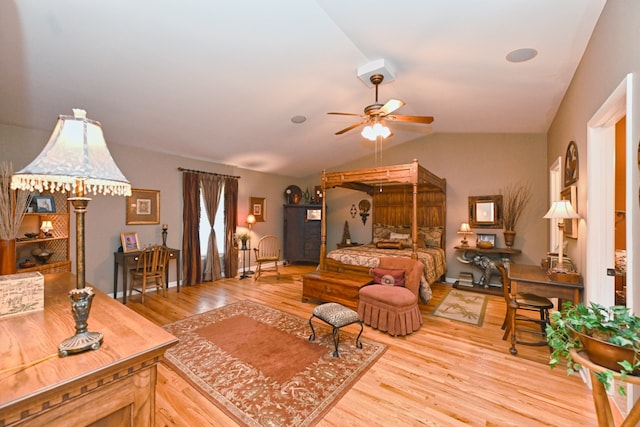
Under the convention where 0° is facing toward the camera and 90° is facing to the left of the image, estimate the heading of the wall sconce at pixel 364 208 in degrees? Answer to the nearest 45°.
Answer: approximately 0°

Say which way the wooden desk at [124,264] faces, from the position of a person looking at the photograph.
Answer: facing the viewer and to the right of the viewer

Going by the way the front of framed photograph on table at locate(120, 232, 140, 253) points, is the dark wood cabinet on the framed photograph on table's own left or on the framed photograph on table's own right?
on the framed photograph on table's own left

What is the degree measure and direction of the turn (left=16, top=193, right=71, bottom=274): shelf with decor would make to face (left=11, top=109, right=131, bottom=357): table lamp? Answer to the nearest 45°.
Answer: approximately 45° to its right

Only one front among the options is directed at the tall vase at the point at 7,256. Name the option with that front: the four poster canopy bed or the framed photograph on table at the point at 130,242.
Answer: the four poster canopy bed

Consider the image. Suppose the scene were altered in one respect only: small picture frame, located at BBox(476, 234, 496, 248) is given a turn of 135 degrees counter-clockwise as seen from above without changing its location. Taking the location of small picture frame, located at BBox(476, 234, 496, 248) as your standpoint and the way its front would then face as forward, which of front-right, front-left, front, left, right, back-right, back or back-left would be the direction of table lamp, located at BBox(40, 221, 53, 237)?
back

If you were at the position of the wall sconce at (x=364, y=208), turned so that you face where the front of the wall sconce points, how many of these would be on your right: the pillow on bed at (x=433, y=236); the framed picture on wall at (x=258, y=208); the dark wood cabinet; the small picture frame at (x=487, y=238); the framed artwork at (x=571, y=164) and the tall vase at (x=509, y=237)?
2

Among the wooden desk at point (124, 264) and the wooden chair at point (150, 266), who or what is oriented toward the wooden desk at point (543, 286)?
the wooden desk at point (124, 264)

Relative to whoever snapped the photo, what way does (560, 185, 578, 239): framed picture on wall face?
facing to the left of the viewer

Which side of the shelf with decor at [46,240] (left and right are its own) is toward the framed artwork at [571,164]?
front

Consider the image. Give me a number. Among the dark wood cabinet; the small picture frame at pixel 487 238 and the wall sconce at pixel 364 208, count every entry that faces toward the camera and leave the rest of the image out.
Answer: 3

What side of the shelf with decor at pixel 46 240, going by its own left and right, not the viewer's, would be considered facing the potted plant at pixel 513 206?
front

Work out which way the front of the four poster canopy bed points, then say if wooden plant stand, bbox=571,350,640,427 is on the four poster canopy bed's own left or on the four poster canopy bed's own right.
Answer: on the four poster canopy bed's own left

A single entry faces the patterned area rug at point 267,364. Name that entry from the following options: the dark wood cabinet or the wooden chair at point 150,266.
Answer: the dark wood cabinet

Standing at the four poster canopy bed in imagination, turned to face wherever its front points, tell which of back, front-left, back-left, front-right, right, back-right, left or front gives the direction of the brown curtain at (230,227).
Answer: front-right

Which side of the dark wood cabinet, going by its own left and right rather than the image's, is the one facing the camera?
front
